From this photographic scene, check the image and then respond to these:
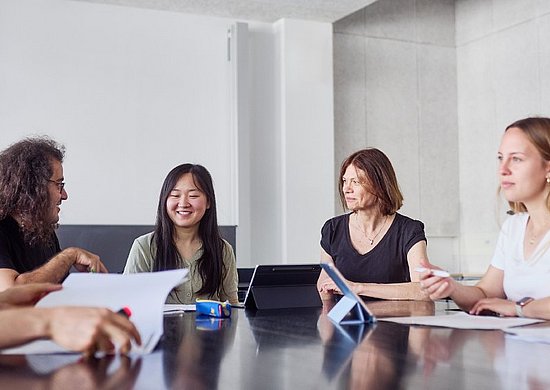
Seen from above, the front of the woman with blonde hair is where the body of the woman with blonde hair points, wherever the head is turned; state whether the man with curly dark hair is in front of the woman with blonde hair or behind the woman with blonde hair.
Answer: in front

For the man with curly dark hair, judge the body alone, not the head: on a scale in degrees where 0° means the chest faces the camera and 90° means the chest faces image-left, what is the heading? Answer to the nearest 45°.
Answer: approximately 270°

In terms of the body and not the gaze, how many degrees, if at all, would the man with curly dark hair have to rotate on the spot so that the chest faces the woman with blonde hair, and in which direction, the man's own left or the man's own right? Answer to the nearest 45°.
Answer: approximately 45° to the man's own right

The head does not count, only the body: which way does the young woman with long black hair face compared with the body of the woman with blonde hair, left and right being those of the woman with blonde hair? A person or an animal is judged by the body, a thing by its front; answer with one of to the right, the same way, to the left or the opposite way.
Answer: to the left

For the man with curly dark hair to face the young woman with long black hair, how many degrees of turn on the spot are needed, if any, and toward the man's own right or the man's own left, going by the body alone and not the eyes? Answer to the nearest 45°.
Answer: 0° — they already face them

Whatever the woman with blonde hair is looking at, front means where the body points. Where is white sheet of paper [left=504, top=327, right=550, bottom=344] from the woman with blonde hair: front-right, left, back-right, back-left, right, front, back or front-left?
front-left

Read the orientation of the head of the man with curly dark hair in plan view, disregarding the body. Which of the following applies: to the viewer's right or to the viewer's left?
to the viewer's right

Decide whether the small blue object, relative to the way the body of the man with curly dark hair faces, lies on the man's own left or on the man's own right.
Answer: on the man's own right

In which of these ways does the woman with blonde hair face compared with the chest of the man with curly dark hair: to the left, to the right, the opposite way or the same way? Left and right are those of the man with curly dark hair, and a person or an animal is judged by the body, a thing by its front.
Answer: the opposite way

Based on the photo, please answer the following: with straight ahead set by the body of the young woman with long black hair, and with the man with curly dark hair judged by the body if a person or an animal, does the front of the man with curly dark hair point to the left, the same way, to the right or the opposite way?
to the left
